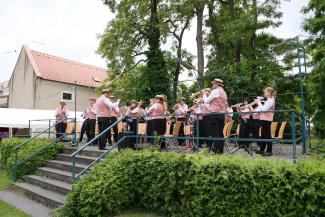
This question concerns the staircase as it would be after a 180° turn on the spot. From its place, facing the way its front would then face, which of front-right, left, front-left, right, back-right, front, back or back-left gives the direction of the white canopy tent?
front-left

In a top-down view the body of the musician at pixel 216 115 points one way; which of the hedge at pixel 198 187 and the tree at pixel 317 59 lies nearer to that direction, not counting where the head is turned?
the hedge

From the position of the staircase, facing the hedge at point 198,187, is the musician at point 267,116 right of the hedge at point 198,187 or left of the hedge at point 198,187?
left

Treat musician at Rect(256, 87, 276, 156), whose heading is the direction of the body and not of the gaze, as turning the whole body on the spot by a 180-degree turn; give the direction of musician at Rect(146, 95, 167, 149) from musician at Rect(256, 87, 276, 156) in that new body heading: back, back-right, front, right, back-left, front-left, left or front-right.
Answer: back

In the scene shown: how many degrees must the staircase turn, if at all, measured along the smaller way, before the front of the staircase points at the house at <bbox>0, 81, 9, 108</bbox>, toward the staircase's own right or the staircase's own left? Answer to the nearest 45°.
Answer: approximately 135° to the staircase's own right

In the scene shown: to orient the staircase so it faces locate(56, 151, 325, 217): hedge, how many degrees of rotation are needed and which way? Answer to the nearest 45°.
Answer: approximately 90° to its left

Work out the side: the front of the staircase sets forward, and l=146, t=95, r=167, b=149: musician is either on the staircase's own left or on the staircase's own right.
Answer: on the staircase's own left

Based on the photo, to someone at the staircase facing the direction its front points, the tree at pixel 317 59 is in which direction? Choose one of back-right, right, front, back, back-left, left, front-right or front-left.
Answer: back-left

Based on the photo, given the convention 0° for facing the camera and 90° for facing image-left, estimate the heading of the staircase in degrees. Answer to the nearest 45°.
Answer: approximately 45°
